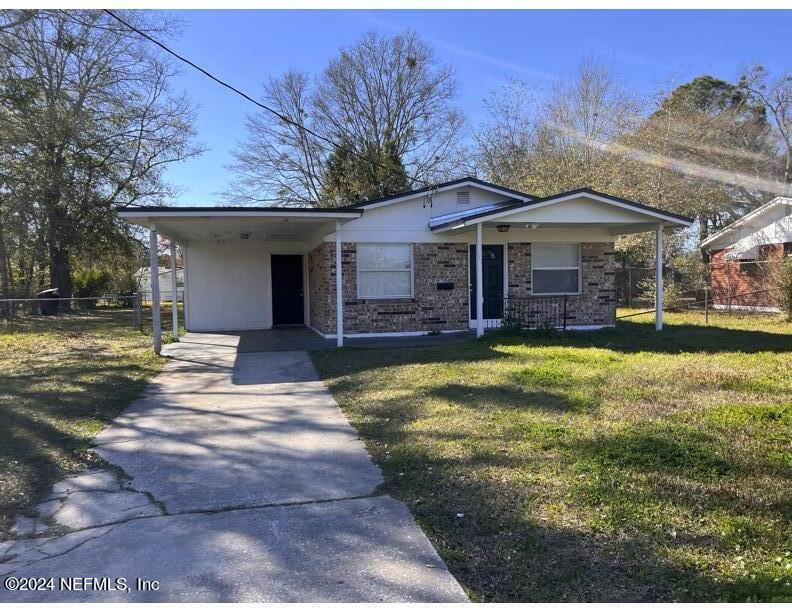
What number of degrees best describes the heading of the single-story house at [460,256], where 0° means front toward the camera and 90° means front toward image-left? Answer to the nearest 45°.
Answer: approximately 0°

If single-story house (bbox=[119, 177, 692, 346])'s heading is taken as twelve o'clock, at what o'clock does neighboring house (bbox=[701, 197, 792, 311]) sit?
The neighboring house is roughly at 8 o'clock from the single-story house.

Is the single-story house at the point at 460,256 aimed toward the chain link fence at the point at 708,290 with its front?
no
